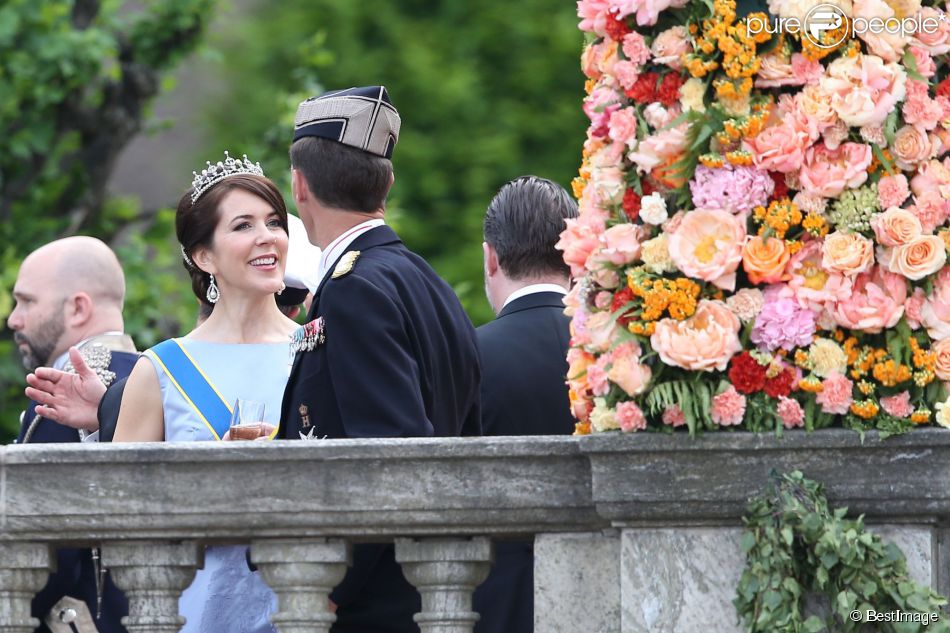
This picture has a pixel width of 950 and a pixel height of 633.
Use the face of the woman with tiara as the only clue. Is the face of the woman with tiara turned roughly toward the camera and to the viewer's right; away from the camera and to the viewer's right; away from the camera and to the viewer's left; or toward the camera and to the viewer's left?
toward the camera and to the viewer's right

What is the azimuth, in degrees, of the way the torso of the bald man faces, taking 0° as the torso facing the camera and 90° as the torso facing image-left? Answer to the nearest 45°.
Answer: approximately 90°

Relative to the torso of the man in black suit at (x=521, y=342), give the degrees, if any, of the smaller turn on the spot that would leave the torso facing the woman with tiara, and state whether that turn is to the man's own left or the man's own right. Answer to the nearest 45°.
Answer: approximately 45° to the man's own left

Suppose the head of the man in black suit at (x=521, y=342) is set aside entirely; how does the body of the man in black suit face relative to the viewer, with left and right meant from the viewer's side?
facing away from the viewer and to the left of the viewer

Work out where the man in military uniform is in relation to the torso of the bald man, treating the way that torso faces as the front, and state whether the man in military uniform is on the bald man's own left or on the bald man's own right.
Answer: on the bald man's own left

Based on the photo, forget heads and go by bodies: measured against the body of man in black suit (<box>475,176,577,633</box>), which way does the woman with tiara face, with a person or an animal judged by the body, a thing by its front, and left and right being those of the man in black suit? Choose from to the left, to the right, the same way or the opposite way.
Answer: the opposite way

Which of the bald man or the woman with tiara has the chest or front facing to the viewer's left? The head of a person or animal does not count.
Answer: the bald man
